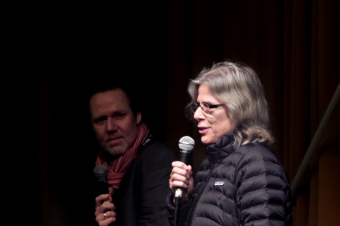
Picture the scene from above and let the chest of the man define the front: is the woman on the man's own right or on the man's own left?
on the man's own left
